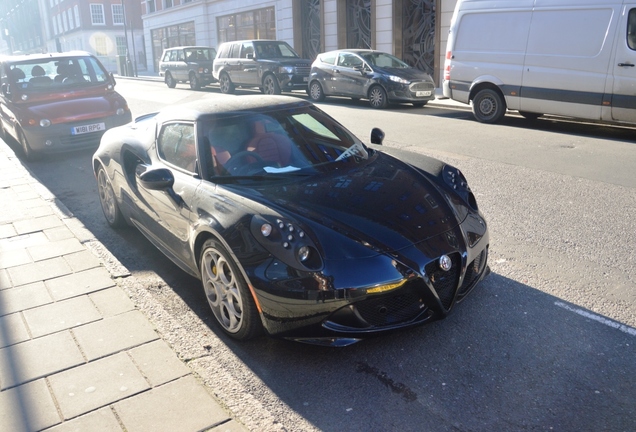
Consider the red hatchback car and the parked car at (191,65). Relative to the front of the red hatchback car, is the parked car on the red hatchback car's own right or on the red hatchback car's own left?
on the red hatchback car's own left

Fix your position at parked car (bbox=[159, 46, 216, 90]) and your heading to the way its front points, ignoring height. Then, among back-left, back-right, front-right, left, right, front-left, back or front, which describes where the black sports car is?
front-right

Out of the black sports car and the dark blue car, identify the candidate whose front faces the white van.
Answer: the dark blue car

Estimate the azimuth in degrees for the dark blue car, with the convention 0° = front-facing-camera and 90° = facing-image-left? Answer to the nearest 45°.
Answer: approximately 315°

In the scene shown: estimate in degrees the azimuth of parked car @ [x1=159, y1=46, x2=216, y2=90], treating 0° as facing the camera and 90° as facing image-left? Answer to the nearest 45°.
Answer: approximately 315°

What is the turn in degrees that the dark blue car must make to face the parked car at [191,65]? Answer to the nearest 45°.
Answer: approximately 180°

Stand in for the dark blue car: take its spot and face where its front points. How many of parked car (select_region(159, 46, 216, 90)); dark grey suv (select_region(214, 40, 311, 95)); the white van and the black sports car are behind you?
2

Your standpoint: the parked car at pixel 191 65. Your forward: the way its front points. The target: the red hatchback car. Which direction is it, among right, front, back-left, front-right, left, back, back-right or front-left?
front-right

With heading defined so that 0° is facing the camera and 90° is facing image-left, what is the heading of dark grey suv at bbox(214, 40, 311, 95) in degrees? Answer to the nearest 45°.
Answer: approximately 315°

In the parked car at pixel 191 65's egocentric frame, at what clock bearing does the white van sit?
The white van is roughly at 1 o'clock from the parked car.

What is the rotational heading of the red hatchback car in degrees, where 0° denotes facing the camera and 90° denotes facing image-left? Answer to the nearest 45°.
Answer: approximately 315°
